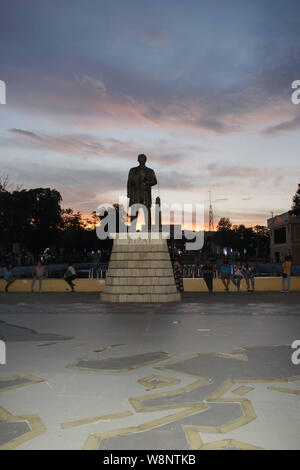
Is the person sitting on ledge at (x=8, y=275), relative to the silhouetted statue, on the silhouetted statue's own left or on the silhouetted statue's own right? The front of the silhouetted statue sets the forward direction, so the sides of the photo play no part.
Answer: on the silhouetted statue's own right

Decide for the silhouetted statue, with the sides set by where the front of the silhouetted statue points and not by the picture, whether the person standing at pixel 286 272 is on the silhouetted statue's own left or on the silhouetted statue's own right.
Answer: on the silhouetted statue's own left

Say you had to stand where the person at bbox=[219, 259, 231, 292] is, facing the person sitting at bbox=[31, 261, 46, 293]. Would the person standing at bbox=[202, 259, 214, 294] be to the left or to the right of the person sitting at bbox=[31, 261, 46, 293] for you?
left

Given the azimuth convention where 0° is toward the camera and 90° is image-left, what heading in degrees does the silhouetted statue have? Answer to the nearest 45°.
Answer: approximately 0°

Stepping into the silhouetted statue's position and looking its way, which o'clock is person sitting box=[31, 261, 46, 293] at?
The person sitting is roughly at 4 o'clock from the silhouetted statue.

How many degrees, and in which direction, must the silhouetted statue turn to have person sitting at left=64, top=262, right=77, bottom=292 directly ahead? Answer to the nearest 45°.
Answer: approximately 135° to its right

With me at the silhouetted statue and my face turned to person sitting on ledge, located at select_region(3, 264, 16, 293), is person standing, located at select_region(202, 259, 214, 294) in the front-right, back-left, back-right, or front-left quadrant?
back-right
